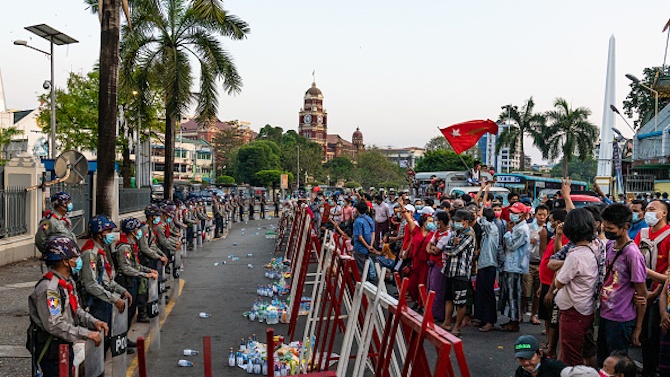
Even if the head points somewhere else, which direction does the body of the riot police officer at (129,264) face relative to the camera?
to the viewer's right

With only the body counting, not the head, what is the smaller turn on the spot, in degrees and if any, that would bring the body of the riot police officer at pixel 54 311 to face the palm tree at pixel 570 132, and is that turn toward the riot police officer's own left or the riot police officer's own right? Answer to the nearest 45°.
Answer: approximately 45° to the riot police officer's own left

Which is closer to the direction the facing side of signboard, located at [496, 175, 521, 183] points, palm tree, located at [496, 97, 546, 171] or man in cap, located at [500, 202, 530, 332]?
the man in cap

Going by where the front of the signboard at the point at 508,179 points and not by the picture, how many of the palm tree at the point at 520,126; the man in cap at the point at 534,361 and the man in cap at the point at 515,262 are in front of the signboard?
2

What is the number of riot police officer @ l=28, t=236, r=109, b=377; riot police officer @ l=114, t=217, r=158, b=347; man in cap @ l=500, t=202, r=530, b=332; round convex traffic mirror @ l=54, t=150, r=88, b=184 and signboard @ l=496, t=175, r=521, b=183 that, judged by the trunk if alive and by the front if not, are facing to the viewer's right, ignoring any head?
2

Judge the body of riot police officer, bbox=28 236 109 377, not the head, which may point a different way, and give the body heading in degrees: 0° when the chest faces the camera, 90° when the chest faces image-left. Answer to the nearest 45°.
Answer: approximately 270°

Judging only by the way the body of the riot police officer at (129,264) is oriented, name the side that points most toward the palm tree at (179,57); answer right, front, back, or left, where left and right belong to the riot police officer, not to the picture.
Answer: left

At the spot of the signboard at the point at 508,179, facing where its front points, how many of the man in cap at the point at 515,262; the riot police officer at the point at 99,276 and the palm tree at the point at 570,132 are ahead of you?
2

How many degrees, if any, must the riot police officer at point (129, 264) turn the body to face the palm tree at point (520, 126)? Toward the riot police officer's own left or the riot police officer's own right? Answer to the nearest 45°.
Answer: approximately 45° to the riot police officer's own left

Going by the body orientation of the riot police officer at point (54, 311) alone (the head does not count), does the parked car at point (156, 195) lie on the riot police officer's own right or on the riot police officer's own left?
on the riot police officer's own left
